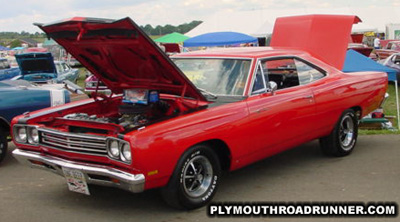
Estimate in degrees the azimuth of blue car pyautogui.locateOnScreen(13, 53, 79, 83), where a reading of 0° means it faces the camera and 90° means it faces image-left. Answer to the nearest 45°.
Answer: approximately 45°

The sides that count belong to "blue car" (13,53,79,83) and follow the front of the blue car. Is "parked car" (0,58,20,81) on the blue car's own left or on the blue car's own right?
on the blue car's own right

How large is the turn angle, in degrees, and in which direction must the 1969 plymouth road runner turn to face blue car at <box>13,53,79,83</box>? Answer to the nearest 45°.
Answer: approximately 90° to its right

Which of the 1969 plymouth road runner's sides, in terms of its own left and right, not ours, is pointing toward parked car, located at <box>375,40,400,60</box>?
back

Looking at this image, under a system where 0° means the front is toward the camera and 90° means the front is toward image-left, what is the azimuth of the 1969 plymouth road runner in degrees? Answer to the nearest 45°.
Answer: approximately 45°
